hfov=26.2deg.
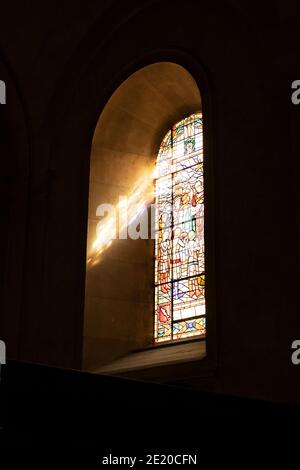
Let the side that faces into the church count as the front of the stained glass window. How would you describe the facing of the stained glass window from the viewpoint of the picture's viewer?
facing the viewer and to the left of the viewer
